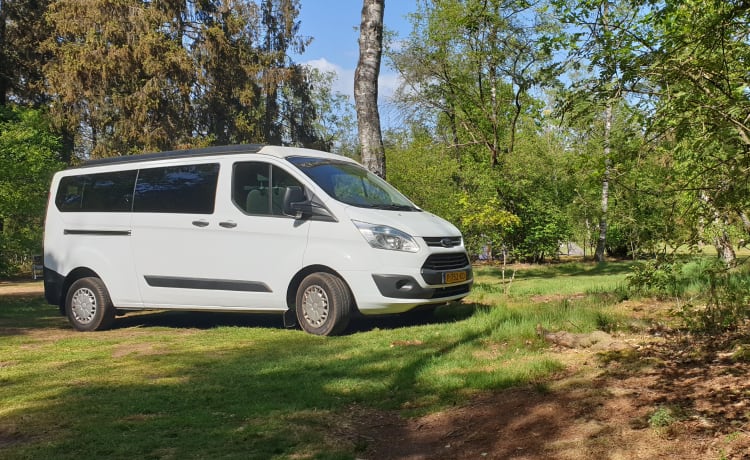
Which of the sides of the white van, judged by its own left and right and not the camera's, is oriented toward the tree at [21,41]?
back

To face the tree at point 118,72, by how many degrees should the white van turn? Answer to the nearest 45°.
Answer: approximately 135° to its left

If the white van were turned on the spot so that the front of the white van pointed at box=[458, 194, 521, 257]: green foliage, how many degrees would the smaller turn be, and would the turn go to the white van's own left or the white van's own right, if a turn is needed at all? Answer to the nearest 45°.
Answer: approximately 90° to the white van's own left

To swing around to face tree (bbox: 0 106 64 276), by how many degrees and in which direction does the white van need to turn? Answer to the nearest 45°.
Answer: approximately 180°

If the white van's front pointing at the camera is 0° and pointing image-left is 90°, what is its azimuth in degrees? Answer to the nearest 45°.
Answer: approximately 315°

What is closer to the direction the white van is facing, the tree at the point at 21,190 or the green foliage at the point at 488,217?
the green foliage
